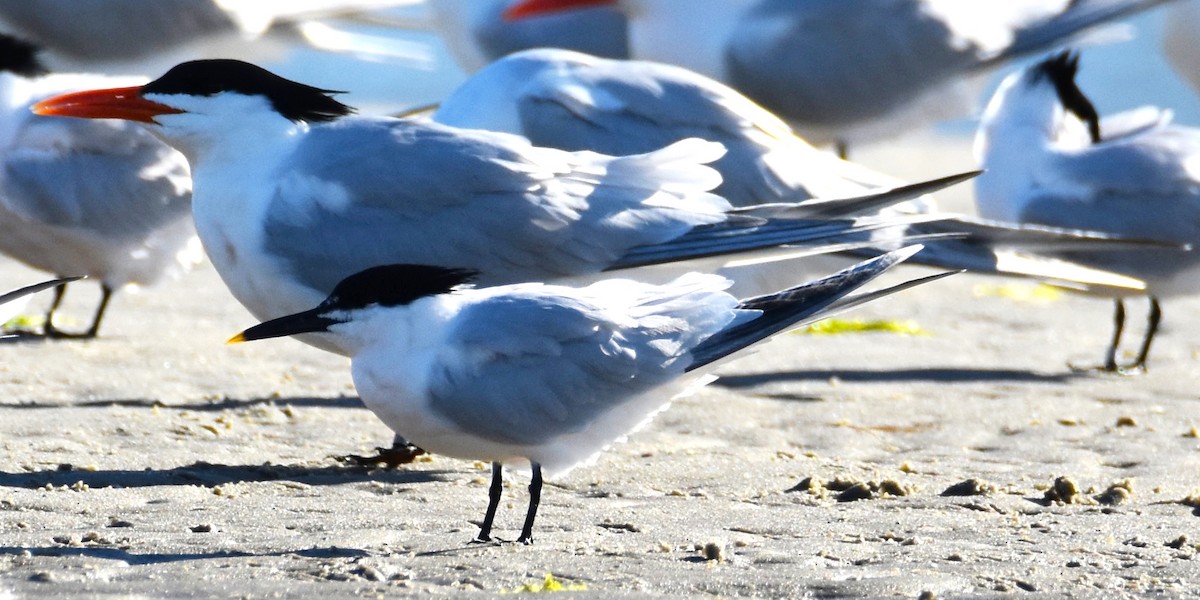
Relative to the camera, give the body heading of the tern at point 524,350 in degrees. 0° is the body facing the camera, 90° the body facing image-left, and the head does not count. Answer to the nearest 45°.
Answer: approximately 90°

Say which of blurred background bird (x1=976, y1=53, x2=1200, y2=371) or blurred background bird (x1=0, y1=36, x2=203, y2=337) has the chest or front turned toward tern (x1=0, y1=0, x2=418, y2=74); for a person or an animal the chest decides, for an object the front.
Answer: blurred background bird (x1=976, y1=53, x2=1200, y2=371)

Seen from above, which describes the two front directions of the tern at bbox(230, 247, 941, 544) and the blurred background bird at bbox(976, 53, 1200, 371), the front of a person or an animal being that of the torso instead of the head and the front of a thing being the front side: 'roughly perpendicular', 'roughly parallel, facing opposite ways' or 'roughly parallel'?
roughly parallel

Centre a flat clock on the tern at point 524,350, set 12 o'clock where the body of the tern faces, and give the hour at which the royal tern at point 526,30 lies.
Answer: The royal tern is roughly at 3 o'clock from the tern.

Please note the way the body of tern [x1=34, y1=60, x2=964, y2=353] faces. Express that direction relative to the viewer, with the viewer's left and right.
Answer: facing to the left of the viewer

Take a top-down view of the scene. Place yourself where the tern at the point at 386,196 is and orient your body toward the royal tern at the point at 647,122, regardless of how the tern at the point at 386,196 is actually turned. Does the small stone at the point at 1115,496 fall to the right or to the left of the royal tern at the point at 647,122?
right

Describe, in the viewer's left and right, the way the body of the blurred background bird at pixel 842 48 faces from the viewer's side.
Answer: facing to the left of the viewer

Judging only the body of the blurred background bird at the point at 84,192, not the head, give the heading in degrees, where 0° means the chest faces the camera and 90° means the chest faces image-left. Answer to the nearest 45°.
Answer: approximately 90°

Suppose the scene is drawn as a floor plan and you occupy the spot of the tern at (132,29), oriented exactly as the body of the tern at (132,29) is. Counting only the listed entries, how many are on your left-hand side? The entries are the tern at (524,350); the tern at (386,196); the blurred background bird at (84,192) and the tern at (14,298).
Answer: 4

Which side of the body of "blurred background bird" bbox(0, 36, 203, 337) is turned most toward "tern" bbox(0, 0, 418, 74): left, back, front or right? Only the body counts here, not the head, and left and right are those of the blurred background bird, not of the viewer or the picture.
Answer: right

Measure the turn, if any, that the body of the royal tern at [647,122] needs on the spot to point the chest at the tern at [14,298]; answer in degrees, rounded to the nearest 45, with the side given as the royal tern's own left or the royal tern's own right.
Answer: approximately 45° to the royal tern's own left

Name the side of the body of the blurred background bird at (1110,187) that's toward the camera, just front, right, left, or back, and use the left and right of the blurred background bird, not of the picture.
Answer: left

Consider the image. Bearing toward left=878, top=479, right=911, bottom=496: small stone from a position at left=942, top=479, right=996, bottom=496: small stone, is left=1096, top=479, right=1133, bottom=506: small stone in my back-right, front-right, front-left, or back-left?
back-left

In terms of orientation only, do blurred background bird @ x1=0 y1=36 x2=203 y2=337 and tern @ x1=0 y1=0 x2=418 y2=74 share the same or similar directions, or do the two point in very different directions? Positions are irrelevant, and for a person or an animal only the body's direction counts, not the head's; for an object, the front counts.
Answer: same or similar directions

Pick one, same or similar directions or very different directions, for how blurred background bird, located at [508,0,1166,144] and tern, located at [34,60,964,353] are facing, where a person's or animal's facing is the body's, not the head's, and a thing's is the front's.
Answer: same or similar directions

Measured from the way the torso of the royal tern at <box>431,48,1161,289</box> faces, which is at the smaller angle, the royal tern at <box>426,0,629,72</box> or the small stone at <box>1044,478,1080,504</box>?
the royal tern
